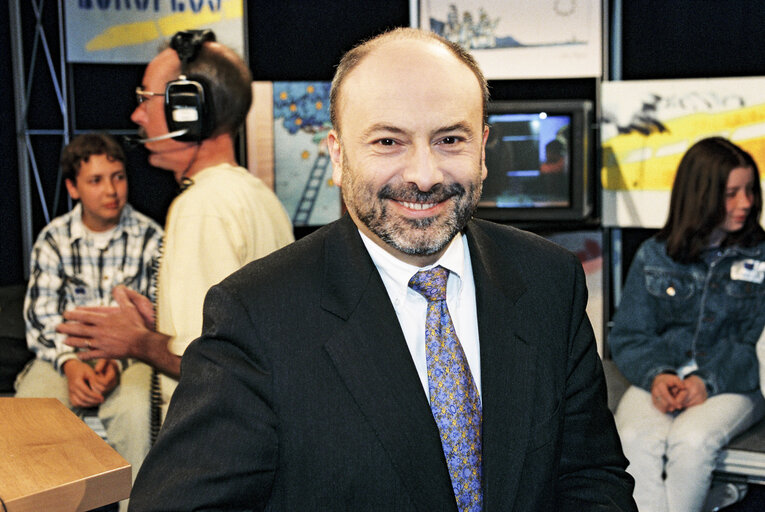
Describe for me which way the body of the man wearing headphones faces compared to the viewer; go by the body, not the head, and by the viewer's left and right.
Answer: facing to the left of the viewer

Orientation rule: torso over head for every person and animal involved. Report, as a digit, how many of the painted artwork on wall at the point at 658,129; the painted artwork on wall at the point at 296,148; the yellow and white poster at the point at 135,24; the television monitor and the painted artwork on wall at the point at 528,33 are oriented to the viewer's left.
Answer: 0

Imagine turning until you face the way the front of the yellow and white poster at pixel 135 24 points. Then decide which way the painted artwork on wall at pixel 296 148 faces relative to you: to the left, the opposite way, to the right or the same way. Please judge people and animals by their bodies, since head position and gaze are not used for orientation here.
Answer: the same way

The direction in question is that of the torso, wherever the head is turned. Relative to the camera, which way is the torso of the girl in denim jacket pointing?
toward the camera

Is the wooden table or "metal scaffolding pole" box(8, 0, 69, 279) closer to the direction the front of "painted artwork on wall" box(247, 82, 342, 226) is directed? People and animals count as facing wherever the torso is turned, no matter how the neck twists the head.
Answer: the wooden table

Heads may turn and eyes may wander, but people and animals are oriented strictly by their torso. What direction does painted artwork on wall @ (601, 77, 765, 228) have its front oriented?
toward the camera

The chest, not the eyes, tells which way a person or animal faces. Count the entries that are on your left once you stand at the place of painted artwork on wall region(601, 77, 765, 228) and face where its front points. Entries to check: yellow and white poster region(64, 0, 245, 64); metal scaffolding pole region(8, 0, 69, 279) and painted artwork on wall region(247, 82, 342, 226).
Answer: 0

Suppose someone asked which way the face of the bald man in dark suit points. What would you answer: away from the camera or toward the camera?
toward the camera

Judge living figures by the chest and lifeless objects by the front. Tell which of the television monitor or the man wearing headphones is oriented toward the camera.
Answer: the television monitor

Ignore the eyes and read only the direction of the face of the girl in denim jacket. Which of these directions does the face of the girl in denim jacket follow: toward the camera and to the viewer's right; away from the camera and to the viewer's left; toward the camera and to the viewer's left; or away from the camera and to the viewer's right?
toward the camera and to the viewer's right

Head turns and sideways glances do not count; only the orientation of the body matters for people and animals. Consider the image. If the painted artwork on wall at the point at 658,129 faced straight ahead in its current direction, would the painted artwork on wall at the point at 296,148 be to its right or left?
on its right

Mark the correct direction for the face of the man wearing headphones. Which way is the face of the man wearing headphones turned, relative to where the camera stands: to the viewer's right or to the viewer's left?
to the viewer's left

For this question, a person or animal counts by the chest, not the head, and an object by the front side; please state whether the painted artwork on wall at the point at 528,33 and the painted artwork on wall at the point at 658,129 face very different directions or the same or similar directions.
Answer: same or similar directions

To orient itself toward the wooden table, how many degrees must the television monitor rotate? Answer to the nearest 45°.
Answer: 0° — it already faces it

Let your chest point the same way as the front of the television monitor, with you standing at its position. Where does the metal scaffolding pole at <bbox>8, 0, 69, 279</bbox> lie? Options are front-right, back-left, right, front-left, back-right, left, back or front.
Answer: right
